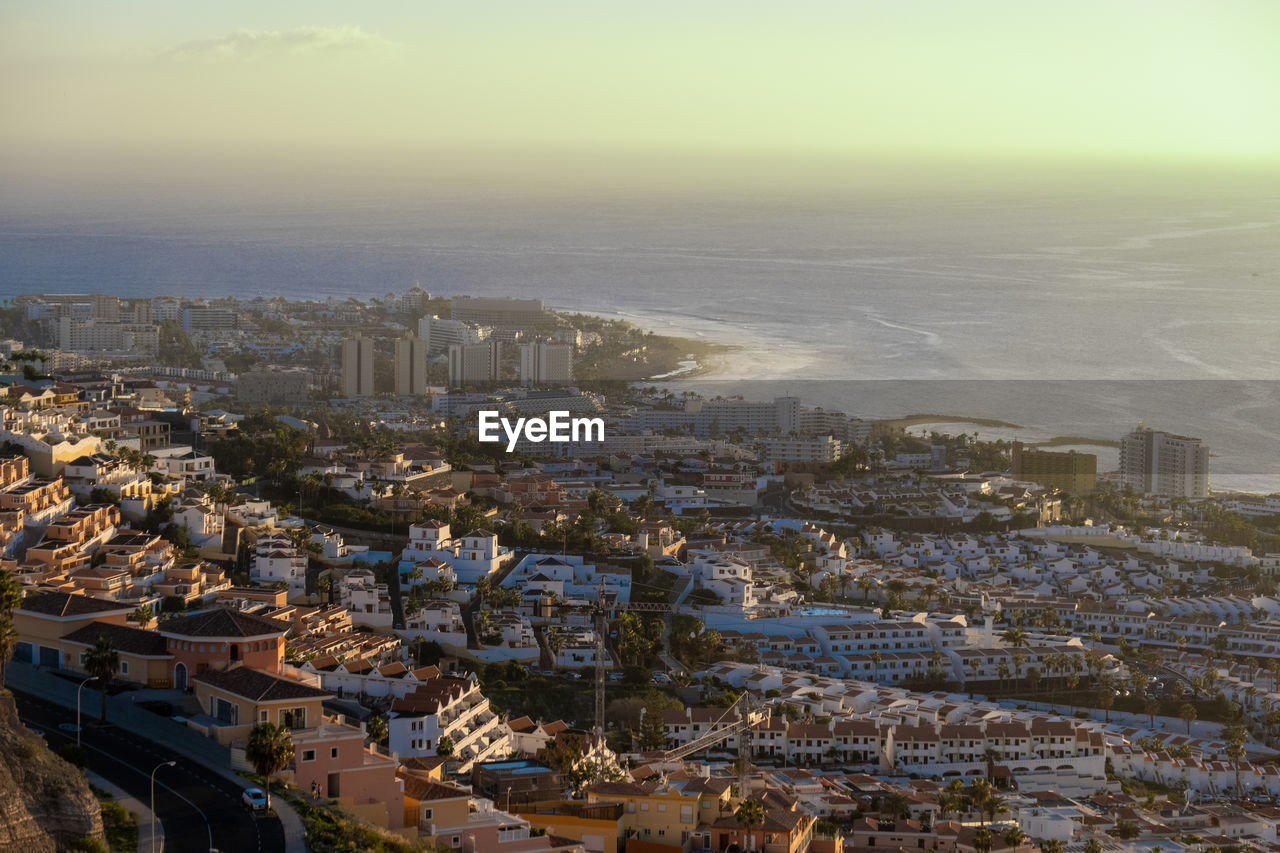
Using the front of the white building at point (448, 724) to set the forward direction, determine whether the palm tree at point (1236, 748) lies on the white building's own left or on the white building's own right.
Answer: on the white building's own left

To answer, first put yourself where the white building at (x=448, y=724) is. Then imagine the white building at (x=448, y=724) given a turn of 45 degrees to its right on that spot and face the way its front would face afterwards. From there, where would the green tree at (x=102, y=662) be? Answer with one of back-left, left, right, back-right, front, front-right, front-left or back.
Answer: front-right

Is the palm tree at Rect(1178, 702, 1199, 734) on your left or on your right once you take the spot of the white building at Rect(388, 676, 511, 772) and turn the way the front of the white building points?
on your left

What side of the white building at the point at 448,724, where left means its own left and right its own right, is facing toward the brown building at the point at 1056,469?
left

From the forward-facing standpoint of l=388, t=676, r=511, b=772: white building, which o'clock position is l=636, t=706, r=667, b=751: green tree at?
The green tree is roughly at 9 o'clock from the white building.

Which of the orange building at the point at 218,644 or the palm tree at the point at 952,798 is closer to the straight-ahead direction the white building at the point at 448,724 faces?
the palm tree

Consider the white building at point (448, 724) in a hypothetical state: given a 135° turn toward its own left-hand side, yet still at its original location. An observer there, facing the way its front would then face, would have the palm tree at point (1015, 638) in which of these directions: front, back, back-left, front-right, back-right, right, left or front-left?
front-right

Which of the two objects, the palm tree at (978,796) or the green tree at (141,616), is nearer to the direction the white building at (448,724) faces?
the palm tree

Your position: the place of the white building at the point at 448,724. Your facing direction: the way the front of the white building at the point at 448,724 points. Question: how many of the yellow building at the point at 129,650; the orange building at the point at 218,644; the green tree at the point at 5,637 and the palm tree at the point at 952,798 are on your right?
3

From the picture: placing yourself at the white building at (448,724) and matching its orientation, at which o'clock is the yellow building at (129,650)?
The yellow building is roughly at 3 o'clock from the white building.

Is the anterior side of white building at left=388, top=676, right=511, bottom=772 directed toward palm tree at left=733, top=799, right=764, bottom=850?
yes

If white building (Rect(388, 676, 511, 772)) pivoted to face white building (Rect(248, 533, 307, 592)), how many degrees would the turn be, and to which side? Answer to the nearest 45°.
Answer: approximately 135° to its left

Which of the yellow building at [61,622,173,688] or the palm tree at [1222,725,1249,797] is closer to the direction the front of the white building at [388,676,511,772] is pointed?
the palm tree

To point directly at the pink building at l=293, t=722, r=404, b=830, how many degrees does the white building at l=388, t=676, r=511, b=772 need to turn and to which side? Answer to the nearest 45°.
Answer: approximately 45° to its right

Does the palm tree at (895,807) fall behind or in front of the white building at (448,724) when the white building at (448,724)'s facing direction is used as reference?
in front

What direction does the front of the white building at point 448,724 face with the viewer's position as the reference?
facing the viewer and to the right of the viewer
